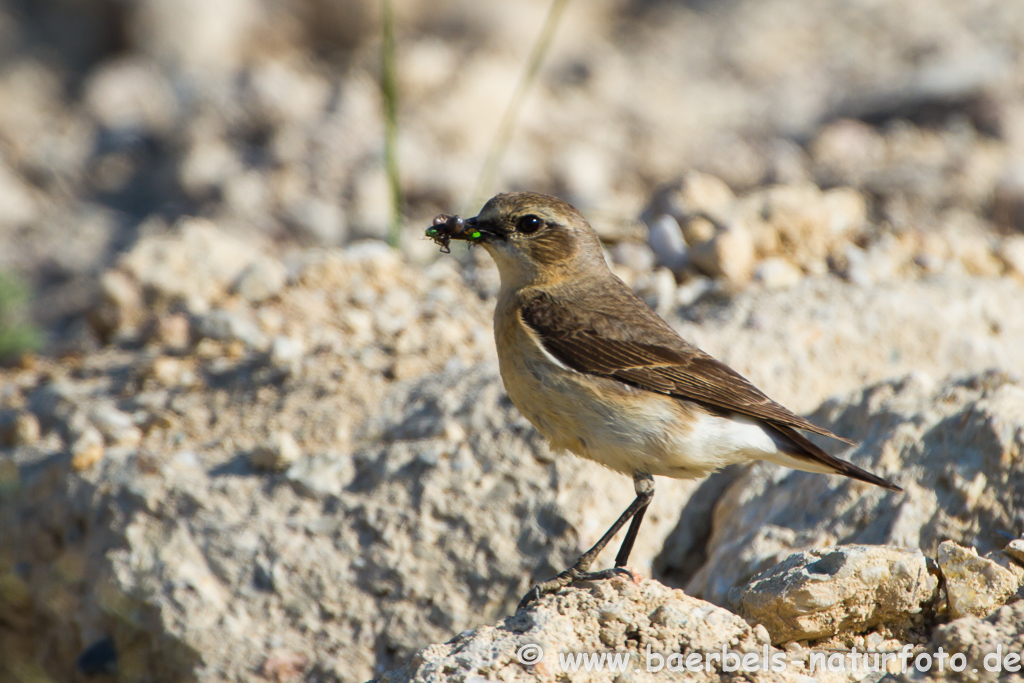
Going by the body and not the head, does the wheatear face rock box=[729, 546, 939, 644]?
no

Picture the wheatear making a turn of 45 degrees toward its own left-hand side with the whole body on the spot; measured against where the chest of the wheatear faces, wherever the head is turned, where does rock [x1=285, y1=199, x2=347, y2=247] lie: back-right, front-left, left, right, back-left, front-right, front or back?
right

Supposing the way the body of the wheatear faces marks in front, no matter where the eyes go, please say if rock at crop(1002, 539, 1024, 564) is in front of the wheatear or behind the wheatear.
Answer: behind

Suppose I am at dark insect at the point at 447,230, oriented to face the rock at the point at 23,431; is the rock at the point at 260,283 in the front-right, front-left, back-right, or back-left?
front-right

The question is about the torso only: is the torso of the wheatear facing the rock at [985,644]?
no

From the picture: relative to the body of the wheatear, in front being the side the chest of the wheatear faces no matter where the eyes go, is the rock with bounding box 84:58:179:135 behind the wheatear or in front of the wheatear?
in front

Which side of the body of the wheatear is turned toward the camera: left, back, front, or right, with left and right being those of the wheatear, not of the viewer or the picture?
left
